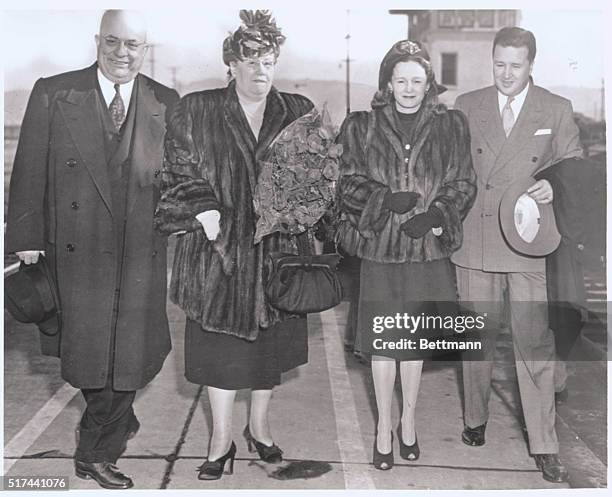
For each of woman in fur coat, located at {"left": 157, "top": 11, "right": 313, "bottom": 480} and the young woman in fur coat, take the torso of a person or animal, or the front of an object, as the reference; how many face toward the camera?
2

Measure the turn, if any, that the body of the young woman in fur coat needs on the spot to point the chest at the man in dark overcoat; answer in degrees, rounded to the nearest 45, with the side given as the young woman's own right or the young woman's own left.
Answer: approximately 90° to the young woman's own right

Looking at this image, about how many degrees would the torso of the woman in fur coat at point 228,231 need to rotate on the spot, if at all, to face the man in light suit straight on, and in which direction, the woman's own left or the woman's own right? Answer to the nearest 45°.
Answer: approximately 90° to the woman's own left

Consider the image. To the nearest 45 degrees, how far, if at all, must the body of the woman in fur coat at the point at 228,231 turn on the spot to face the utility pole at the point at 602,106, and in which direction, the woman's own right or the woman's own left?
approximately 90° to the woman's own left

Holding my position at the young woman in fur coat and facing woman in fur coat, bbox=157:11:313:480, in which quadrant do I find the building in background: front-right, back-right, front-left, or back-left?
back-right

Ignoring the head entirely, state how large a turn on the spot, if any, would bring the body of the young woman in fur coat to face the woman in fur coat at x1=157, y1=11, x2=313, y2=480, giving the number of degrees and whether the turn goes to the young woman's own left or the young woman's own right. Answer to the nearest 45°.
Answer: approximately 90° to the young woman's own right

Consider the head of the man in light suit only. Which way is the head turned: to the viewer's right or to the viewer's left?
to the viewer's left

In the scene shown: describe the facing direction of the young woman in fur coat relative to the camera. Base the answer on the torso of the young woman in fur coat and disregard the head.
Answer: toward the camera

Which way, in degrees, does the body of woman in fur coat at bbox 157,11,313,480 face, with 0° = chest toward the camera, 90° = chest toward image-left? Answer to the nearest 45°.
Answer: approximately 0°
